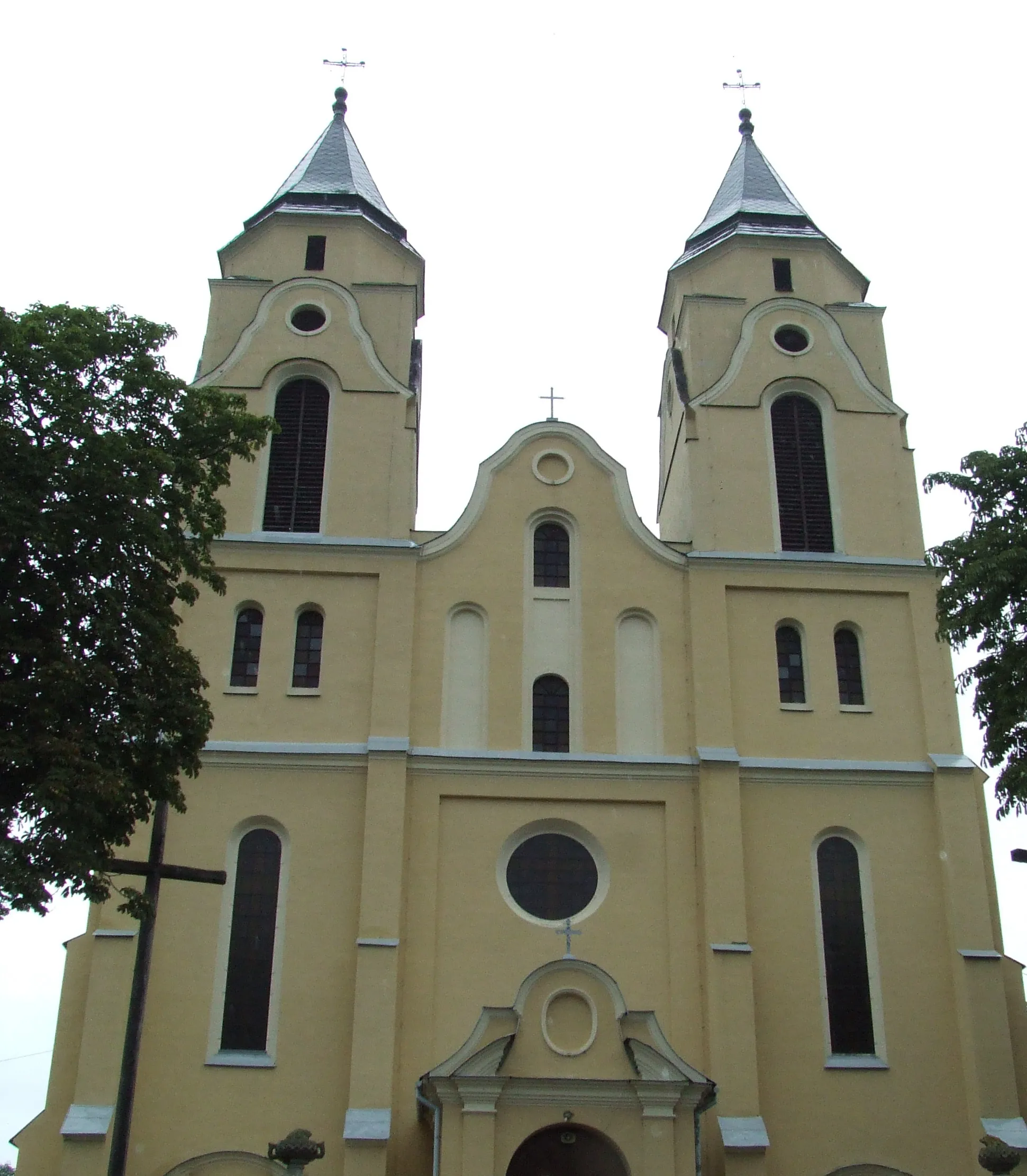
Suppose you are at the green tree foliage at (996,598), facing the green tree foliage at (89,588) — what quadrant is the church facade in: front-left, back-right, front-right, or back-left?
front-right

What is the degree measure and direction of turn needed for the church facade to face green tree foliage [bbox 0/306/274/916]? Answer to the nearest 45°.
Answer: approximately 45° to its right

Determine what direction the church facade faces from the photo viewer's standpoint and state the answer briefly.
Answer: facing the viewer

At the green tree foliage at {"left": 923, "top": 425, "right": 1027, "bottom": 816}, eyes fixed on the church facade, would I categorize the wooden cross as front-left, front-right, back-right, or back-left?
front-left
